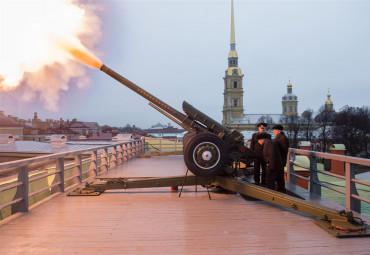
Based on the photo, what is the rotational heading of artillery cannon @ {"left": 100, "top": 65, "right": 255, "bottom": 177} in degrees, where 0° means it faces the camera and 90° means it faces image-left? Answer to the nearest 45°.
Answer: approximately 90°

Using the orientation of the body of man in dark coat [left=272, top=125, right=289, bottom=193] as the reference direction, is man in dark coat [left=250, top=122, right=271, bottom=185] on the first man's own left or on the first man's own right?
on the first man's own right

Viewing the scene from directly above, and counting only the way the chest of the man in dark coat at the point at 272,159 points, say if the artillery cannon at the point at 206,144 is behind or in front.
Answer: in front

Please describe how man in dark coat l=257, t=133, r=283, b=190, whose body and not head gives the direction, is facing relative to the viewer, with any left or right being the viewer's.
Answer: facing to the left of the viewer

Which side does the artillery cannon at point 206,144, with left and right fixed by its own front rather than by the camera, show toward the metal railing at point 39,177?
front
